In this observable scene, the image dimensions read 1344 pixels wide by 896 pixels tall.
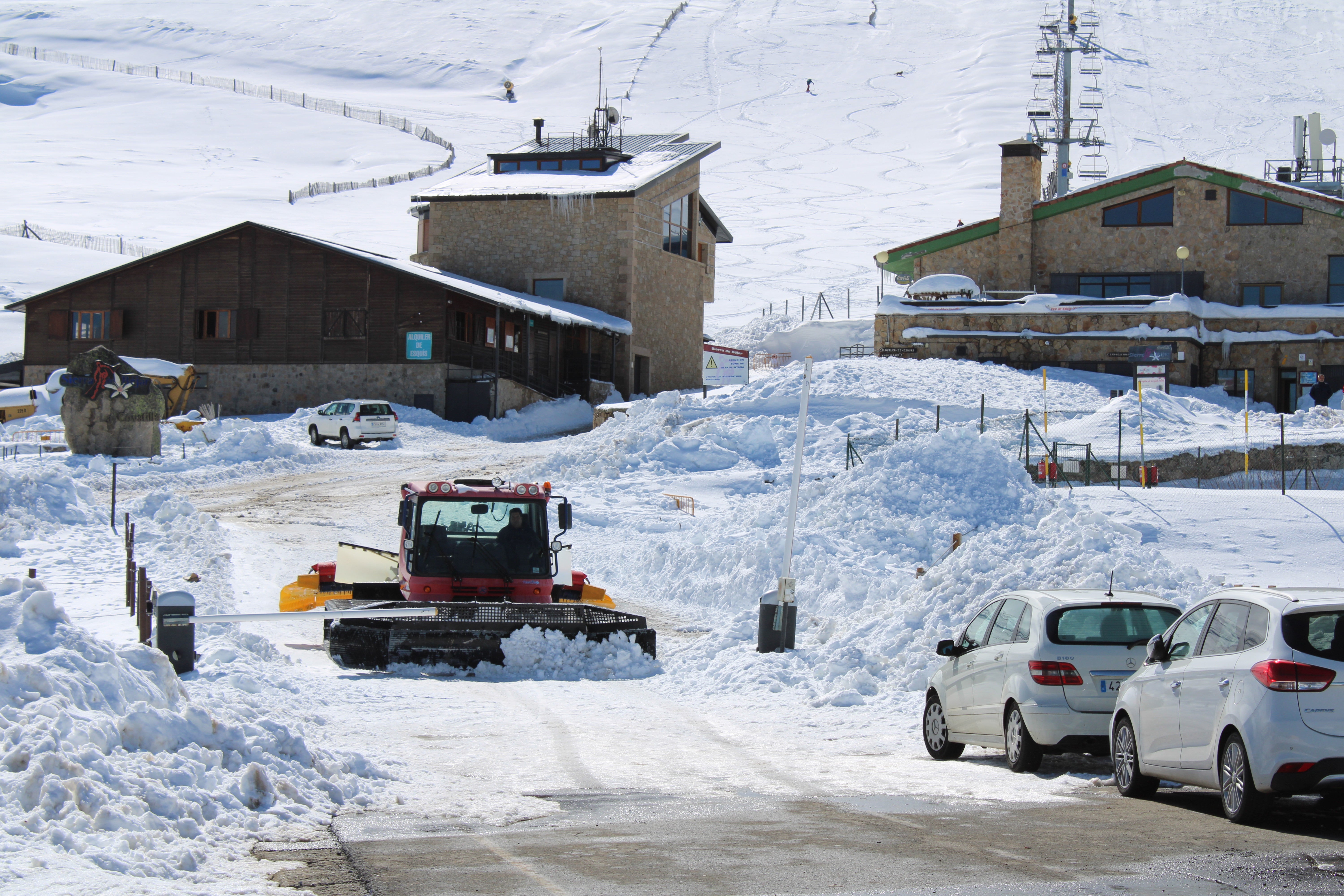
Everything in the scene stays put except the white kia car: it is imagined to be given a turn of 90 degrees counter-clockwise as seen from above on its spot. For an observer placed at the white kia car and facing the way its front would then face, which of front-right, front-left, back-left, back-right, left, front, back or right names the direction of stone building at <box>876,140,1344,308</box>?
back-right

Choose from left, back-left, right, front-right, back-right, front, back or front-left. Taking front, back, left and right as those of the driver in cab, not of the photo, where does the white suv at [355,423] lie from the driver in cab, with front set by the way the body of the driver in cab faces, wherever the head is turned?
back

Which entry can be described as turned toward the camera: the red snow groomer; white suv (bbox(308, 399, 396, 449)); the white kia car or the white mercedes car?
the red snow groomer

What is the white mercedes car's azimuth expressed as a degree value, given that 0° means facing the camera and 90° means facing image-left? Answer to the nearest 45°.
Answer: approximately 135°

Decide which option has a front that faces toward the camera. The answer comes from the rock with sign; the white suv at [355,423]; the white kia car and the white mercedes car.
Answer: the rock with sign

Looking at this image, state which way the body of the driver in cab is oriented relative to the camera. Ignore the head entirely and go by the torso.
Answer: toward the camera

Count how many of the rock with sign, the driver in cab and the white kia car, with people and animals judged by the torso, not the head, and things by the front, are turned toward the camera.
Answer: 2

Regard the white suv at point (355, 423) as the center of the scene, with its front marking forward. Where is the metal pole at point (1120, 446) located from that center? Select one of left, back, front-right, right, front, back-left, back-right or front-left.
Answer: back

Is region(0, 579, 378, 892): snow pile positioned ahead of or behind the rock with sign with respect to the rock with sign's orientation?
ahead

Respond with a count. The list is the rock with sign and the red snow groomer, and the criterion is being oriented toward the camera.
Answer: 2

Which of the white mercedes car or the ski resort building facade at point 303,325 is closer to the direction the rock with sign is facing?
the white mercedes car

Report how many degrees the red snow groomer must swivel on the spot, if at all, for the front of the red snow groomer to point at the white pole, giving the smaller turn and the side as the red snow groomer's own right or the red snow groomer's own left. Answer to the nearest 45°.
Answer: approximately 90° to the red snow groomer's own left

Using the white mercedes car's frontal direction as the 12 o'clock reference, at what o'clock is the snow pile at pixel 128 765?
The snow pile is roughly at 9 o'clock from the white mercedes car.

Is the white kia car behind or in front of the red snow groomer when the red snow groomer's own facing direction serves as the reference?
in front
